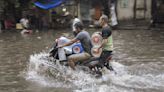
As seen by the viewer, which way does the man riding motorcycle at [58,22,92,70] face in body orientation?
to the viewer's left

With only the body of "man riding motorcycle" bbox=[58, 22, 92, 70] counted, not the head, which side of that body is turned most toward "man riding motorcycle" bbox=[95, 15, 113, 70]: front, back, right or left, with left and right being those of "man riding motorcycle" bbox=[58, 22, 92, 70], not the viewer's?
back

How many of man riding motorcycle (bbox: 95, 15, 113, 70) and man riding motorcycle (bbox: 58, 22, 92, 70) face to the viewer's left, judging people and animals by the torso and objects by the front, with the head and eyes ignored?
2

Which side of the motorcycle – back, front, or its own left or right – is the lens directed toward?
left

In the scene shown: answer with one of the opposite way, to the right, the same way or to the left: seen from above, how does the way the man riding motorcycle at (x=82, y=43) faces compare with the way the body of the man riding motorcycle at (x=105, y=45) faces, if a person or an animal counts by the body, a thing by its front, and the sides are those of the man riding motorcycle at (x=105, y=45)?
the same way

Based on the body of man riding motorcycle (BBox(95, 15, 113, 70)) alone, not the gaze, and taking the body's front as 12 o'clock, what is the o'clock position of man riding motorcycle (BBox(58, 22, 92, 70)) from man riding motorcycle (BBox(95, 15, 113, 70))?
man riding motorcycle (BBox(58, 22, 92, 70)) is roughly at 12 o'clock from man riding motorcycle (BBox(95, 15, 113, 70)).

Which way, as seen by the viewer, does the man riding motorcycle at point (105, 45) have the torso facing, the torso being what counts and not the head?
to the viewer's left
